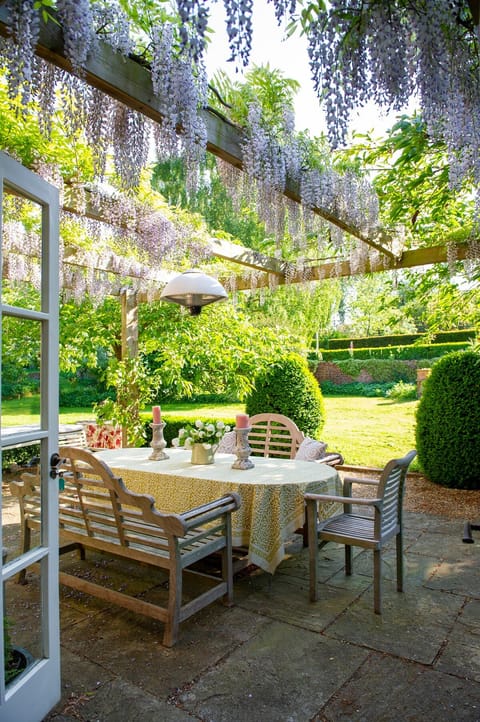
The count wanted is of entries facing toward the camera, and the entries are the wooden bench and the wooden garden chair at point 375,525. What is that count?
0

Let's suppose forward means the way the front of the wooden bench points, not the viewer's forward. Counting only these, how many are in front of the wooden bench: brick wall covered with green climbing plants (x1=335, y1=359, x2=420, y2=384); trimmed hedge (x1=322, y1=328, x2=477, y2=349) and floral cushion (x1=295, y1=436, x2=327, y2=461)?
3

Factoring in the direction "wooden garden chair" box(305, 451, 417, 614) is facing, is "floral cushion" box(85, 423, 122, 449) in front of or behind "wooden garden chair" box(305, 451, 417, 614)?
in front

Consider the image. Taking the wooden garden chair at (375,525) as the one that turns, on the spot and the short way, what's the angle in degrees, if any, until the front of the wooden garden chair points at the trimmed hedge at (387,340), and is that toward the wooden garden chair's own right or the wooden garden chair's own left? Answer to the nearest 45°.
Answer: approximately 45° to the wooden garden chair's own right

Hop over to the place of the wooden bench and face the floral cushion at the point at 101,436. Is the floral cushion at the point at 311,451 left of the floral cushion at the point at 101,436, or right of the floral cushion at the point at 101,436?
right

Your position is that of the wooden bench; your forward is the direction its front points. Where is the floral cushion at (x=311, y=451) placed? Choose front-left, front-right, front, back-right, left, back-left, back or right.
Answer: front

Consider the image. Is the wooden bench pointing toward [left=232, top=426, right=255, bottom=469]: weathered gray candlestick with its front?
yes

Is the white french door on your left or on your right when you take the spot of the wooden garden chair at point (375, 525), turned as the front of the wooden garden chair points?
on your left

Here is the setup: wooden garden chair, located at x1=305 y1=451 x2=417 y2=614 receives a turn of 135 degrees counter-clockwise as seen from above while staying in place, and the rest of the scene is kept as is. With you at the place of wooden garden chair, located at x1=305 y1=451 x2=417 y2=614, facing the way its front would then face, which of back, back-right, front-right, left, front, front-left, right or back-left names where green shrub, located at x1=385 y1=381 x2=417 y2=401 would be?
back

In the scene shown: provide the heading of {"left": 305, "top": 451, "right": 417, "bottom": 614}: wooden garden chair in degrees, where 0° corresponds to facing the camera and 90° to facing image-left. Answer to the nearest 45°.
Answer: approximately 135°

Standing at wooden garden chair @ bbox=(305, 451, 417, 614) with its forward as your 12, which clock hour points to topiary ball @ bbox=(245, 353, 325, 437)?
The topiary ball is roughly at 1 o'clock from the wooden garden chair.
